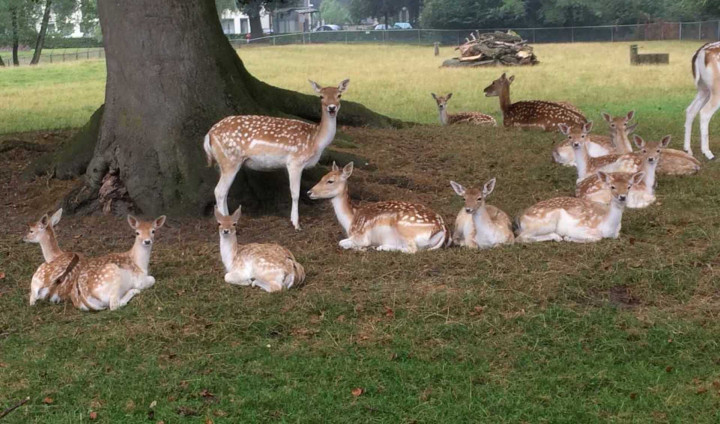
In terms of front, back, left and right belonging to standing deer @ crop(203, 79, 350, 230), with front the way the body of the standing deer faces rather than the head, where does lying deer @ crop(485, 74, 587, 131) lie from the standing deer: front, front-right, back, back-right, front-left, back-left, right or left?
front-left

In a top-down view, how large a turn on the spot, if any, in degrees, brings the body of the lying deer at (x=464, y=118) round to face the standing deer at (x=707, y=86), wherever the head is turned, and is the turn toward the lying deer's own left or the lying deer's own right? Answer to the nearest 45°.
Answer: approximately 135° to the lying deer's own left

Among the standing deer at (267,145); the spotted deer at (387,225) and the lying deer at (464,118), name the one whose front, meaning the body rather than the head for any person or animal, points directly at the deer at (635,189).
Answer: the standing deer

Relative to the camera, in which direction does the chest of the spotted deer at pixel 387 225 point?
to the viewer's left

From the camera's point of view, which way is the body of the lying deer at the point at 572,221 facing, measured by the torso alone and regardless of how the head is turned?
to the viewer's right

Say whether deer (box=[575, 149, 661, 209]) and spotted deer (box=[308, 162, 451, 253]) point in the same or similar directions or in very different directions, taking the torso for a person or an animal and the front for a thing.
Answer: very different directions

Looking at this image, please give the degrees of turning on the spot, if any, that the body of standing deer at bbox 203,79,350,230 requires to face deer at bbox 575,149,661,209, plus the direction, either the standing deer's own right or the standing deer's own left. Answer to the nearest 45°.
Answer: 0° — it already faces it

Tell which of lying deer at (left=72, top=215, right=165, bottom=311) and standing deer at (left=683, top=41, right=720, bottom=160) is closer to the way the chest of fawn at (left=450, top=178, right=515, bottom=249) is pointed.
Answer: the lying deer

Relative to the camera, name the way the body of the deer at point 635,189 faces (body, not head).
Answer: to the viewer's right

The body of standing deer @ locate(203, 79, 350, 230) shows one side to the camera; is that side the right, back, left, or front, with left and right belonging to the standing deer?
right

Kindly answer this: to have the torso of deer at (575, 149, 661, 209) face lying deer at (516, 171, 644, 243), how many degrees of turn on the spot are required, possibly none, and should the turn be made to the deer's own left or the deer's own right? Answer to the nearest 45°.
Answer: approximately 90° to the deer's own right

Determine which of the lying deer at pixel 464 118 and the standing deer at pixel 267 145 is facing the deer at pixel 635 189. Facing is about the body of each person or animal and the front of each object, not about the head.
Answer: the standing deer

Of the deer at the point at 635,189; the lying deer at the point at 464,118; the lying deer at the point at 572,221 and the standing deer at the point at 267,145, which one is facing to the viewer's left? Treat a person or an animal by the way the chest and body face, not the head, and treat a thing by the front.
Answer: the lying deer at the point at 464,118

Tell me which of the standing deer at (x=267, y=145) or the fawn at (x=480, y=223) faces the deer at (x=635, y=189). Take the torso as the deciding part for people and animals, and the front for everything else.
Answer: the standing deer

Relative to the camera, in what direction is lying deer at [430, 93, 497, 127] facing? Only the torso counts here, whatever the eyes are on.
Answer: to the viewer's left
